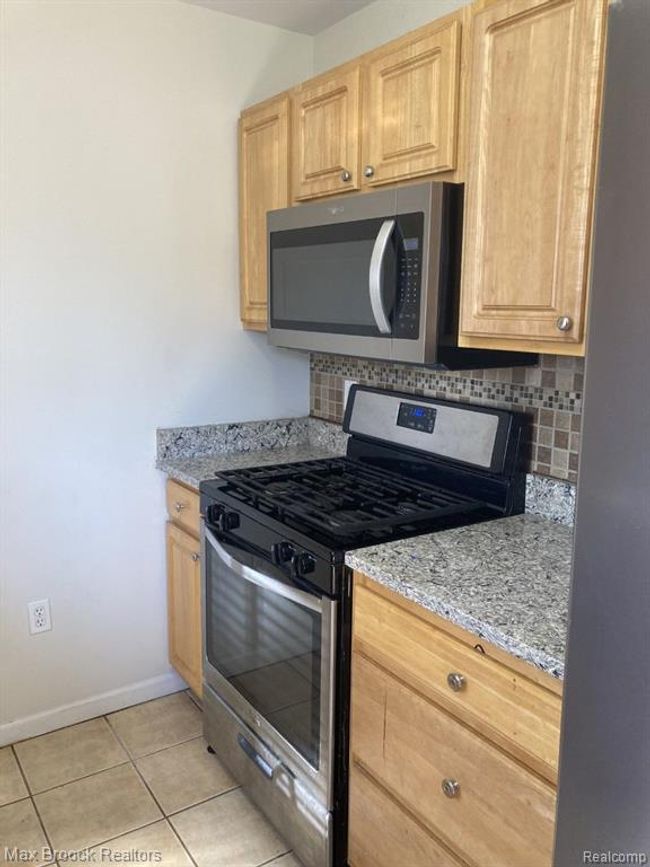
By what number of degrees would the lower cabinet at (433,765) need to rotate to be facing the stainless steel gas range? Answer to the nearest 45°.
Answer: approximately 90° to its right

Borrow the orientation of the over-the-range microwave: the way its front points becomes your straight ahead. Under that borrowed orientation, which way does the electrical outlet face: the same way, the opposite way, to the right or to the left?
to the left

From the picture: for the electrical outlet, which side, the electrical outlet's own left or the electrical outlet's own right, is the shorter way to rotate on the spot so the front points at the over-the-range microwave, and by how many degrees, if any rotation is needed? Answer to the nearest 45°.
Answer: approximately 45° to the electrical outlet's own left

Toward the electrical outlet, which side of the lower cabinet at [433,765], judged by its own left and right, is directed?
right

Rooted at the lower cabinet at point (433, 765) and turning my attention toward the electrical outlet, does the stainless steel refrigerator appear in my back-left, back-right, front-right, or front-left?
back-left

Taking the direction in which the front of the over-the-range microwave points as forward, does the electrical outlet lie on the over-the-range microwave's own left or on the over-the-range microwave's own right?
on the over-the-range microwave's own right

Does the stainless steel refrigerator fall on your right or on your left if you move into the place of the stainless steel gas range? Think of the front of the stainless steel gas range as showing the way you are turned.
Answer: on your left
